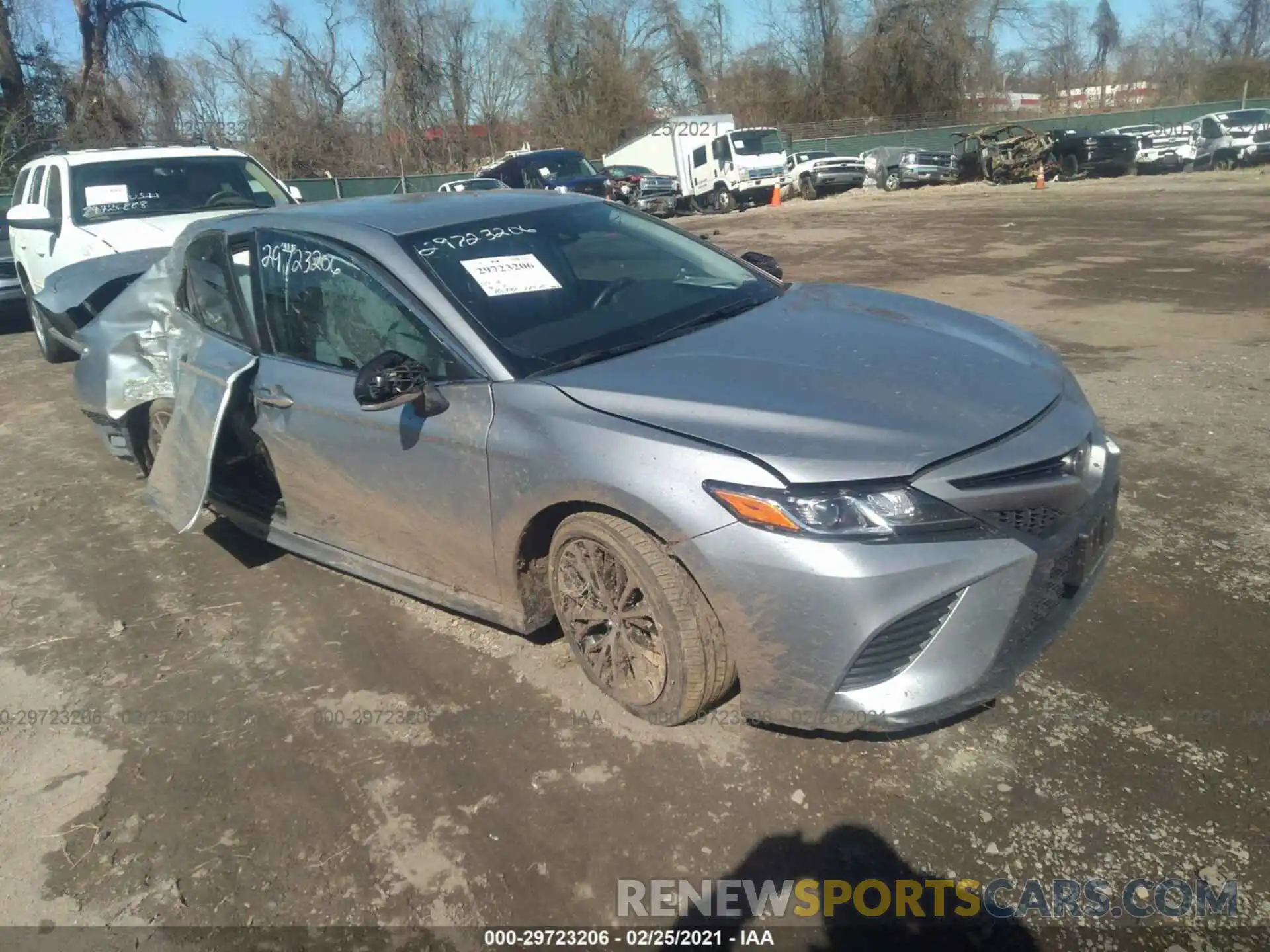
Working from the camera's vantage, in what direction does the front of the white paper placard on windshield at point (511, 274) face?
facing the viewer and to the right of the viewer

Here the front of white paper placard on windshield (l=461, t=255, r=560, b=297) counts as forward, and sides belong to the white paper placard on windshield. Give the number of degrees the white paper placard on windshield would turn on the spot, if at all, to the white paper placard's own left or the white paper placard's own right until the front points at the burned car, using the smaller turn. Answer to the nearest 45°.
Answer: approximately 90° to the white paper placard's own left

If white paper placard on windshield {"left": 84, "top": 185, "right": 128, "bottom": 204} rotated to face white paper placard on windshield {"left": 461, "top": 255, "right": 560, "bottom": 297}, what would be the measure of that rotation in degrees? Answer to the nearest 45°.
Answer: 0° — it already faces it

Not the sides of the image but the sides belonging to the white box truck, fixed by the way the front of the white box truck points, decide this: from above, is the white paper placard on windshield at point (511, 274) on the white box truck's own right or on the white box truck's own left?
on the white box truck's own right

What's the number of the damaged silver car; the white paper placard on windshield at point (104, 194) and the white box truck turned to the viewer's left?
0

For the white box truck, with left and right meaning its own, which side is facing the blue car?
right

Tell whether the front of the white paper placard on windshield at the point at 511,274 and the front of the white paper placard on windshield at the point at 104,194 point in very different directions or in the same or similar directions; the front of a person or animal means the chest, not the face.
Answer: same or similar directions

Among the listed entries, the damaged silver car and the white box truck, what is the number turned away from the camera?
0

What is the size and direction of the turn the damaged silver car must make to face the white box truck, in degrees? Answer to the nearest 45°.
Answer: approximately 135° to its left

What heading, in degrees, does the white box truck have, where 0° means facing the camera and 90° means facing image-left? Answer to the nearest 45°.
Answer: approximately 315°

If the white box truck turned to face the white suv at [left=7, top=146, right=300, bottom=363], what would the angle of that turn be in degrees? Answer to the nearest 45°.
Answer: approximately 45° to its right

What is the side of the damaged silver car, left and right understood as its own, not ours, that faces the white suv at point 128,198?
back

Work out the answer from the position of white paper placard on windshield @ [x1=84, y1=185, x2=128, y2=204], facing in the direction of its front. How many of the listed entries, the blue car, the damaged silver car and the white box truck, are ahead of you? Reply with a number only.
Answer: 1

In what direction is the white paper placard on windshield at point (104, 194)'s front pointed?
toward the camera

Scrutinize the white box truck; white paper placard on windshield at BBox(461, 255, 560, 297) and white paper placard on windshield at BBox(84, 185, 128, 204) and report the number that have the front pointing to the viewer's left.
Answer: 0

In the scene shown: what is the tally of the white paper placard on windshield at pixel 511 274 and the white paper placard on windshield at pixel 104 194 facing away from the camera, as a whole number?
0
